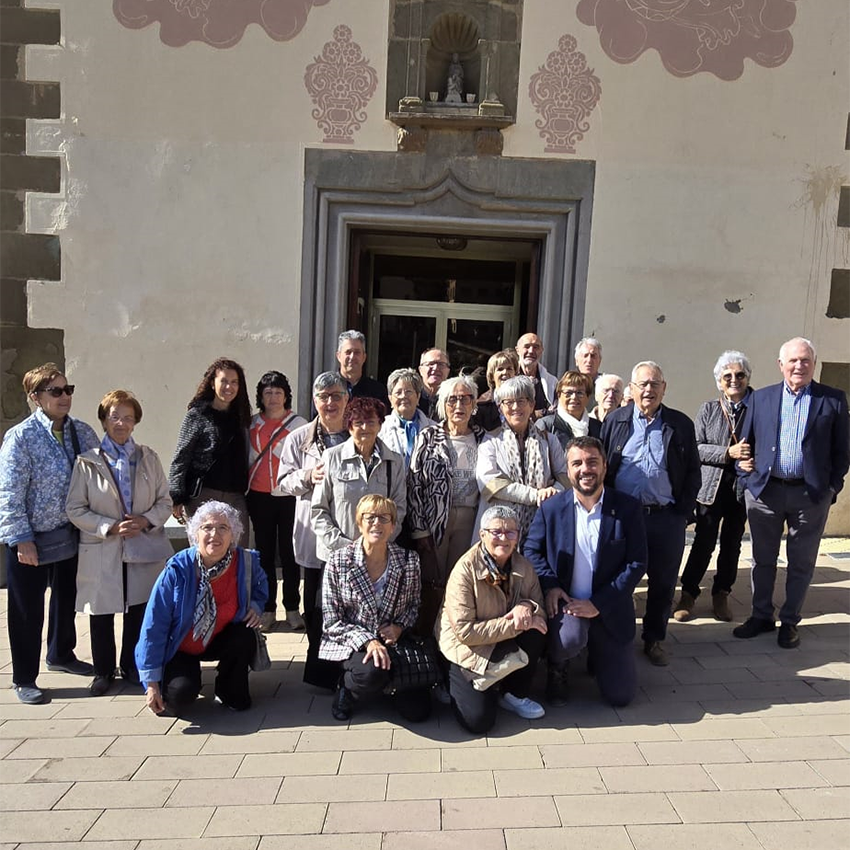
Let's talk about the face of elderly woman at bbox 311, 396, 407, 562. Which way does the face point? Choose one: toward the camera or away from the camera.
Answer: toward the camera

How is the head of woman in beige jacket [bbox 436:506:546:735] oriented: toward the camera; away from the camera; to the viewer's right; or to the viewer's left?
toward the camera

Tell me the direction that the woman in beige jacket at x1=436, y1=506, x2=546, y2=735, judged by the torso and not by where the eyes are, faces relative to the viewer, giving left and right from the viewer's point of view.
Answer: facing the viewer and to the right of the viewer

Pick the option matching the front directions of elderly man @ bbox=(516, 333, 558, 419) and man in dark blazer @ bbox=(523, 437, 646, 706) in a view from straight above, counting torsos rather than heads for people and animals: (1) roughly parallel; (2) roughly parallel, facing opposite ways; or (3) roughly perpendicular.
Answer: roughly parallel

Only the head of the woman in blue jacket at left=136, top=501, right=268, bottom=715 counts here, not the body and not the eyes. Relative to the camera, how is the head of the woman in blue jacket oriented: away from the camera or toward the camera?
toward the camera

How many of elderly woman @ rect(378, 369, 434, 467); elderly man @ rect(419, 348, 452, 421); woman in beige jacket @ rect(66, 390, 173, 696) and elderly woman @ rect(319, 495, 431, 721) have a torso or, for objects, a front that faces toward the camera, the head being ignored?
4

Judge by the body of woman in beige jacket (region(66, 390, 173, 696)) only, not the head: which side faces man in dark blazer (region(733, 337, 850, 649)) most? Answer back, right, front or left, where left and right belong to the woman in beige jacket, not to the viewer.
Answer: left

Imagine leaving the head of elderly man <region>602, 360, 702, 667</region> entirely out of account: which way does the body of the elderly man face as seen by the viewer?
toward the camera

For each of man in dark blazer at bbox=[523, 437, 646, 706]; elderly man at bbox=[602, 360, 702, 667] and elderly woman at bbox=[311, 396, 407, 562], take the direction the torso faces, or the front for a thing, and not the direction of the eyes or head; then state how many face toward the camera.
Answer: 3

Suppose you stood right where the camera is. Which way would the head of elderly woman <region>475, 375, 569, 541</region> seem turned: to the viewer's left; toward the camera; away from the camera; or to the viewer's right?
toward the camera

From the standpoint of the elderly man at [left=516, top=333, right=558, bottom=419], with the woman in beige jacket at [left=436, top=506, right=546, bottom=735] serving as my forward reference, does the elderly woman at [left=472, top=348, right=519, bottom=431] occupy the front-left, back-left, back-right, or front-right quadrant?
front-right

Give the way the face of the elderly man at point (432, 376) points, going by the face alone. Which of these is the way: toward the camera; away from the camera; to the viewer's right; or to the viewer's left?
toward the camera

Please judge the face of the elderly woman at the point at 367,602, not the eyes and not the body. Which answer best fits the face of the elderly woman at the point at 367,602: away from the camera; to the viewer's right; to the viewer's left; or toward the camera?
toward the camera

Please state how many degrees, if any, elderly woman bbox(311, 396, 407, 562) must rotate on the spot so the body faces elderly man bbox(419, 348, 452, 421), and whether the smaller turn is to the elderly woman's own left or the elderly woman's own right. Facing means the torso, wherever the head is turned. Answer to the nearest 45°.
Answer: approximately 135° to the elderly woman's own left

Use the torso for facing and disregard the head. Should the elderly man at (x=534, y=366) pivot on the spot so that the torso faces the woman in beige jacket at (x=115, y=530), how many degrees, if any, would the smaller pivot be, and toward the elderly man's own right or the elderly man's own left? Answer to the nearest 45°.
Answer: approximately 45° to the elderly man's own right
